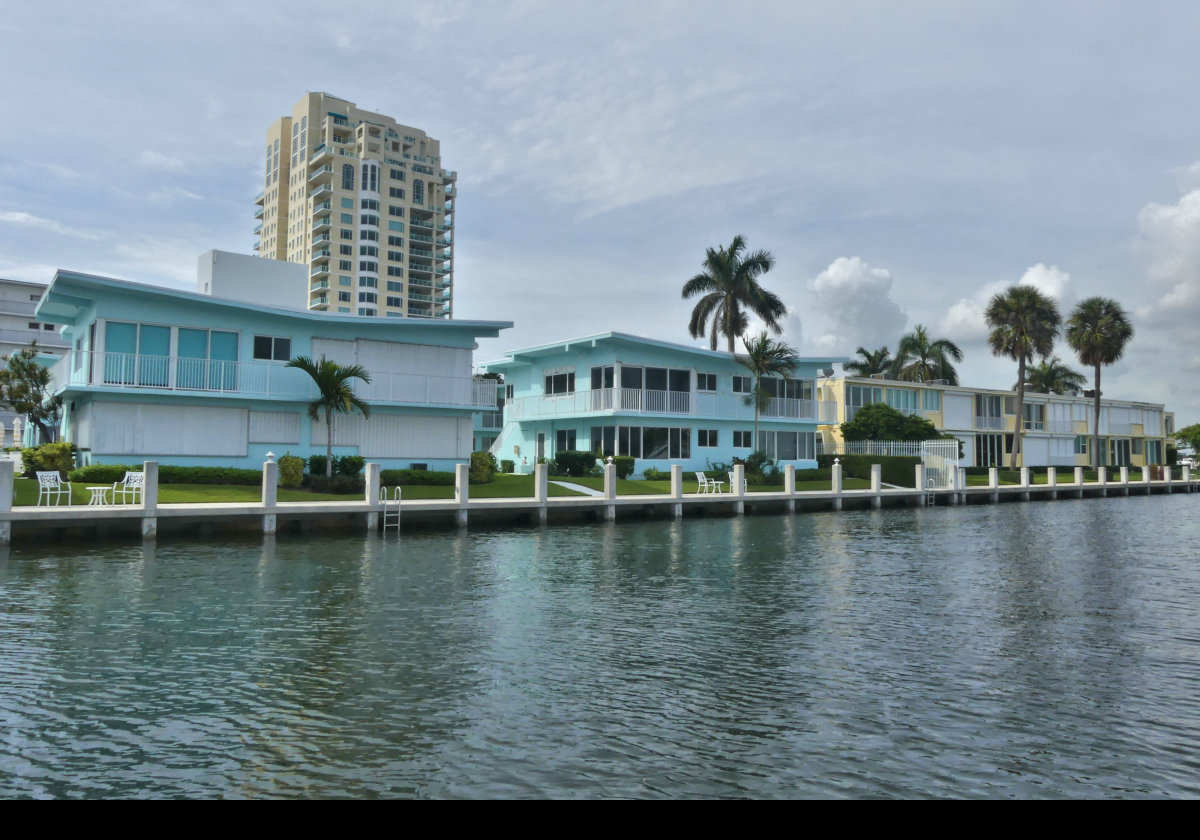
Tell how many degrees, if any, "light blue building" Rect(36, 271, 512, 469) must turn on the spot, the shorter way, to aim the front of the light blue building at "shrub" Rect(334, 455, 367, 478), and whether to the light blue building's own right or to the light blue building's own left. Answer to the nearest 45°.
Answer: approximately 45° to the light blue building's own left

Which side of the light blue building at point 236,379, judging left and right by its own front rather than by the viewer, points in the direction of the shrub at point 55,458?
right

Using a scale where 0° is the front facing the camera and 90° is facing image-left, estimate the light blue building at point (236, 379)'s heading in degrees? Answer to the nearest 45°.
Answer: approximately 0°

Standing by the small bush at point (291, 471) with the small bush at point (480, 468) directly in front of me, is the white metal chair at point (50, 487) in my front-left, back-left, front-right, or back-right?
back-right

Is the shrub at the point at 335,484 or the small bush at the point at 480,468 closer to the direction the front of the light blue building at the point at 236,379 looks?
the shrub

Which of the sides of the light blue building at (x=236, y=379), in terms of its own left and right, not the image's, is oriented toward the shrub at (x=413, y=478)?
left

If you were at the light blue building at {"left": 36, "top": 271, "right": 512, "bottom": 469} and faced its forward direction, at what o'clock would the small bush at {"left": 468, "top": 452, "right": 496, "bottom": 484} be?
The small bush is roughly at 9 o'clock from the light blue building.

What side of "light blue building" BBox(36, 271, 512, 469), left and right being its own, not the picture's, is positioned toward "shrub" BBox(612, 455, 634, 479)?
left

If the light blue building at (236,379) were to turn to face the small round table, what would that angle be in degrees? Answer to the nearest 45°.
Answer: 0° — it already faces it

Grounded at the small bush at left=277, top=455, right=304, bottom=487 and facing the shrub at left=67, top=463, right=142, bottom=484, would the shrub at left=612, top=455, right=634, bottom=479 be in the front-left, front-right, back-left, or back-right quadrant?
back-right

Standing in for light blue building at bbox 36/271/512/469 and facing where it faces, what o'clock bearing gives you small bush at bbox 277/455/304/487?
The small bush is roughly at 11 o'clock from the light blue building.

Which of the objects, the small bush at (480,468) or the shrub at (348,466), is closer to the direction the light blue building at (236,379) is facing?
the shrub
